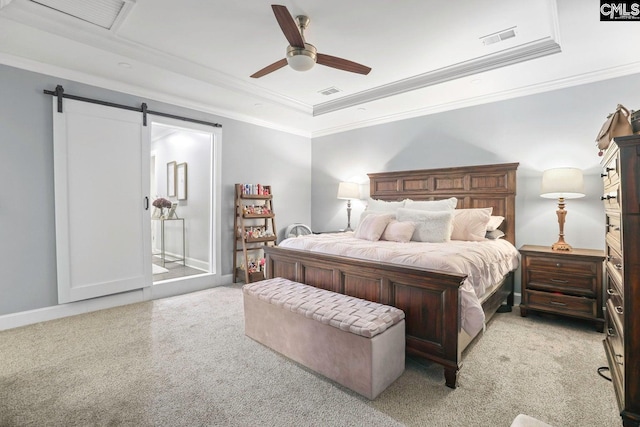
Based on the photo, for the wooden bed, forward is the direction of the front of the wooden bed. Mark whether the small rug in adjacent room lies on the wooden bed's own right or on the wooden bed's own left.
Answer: on the wooden bed's own right

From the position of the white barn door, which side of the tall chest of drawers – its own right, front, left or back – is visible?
front

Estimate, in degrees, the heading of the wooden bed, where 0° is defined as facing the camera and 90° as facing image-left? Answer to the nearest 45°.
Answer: approximately 45°

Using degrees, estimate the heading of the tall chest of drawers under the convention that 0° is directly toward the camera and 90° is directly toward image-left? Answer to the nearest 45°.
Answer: approximately 90°

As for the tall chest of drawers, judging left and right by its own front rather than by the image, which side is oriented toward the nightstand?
right

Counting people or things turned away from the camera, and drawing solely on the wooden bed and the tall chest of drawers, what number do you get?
0

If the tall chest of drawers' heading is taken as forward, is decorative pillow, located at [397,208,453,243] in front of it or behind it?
in front

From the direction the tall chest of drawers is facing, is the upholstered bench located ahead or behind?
ahead

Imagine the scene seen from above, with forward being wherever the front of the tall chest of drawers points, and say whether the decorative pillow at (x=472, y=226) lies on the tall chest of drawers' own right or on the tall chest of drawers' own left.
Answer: on the tall chest of drawers' own right

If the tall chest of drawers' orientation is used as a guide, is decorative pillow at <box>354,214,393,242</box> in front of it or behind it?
in front

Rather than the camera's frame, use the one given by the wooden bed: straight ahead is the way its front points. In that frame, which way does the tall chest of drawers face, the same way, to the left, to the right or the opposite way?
to the right

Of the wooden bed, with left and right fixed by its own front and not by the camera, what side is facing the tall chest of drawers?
left

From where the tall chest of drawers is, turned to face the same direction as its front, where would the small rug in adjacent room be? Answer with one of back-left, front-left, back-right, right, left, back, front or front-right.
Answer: front

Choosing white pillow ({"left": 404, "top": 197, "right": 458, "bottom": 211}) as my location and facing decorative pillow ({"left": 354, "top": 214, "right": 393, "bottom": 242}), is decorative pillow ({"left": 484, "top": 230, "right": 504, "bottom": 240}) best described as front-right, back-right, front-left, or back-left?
back-left

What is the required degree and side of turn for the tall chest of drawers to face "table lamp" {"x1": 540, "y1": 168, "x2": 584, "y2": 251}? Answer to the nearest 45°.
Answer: approximately 90° to its right

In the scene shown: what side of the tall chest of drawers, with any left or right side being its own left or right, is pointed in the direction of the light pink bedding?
front
